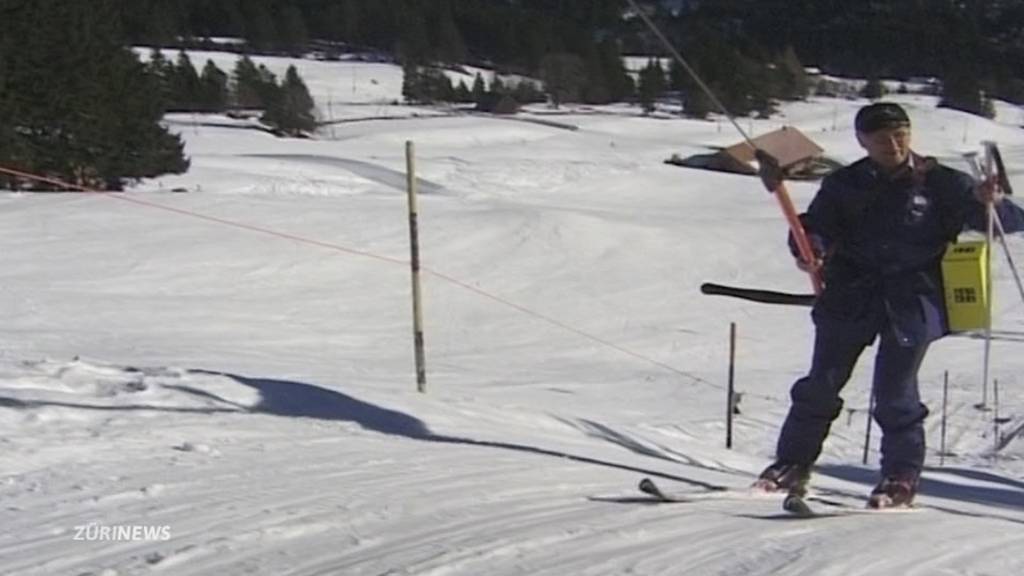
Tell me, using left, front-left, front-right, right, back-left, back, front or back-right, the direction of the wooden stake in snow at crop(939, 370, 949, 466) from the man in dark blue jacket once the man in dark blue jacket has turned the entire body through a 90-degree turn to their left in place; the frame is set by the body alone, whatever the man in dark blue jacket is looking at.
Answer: left

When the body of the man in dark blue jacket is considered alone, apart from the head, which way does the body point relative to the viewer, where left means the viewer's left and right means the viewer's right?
facing the viewer

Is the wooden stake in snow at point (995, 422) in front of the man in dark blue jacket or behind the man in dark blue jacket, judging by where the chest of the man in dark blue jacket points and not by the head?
behind

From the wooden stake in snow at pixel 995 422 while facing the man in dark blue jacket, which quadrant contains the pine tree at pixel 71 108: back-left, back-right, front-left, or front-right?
back-right

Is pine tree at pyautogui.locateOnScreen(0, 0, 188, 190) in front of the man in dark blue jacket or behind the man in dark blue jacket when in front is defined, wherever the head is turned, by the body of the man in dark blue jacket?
behind
